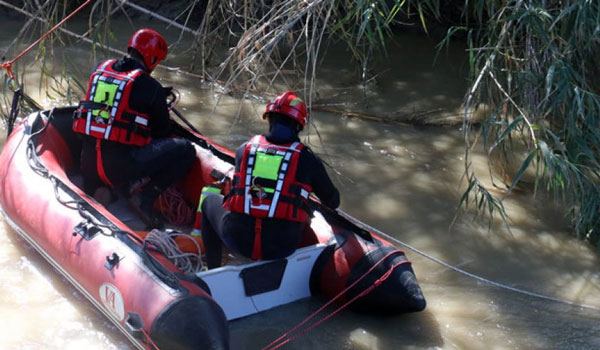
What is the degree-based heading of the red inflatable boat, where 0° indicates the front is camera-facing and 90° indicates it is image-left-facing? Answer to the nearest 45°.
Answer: approximately 135°

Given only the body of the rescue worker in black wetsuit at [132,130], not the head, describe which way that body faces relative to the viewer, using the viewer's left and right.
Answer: facing away from the viewer and to the right of the viewer

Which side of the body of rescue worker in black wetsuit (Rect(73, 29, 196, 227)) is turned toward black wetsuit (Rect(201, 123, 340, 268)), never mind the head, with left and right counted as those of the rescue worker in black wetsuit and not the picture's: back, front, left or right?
right

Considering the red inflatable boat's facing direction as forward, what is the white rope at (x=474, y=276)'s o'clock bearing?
The white rope is roughly at 4 o'clock from the red inflatable boat.

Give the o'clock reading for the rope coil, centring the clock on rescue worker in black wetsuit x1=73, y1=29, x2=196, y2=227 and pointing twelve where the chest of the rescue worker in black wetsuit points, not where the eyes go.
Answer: The rope coil is roughly at 4 o'clock from the rescue worker in black wetsuit.

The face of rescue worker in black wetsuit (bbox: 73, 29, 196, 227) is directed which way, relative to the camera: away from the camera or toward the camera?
away from the camera
